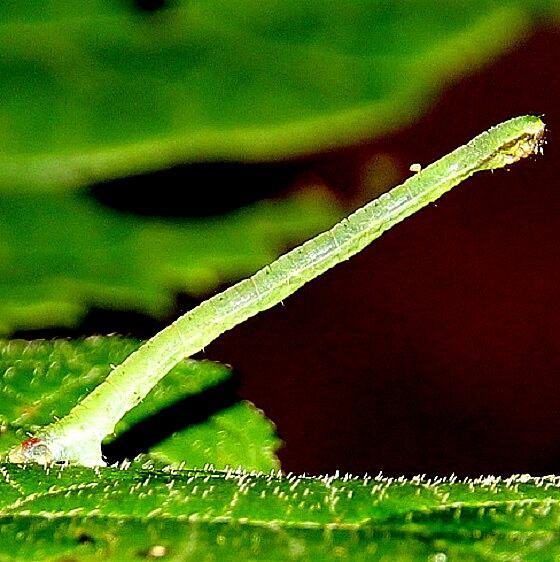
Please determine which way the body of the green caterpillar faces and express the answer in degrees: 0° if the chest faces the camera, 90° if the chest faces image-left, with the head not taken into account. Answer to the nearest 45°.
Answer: approximately 270°
